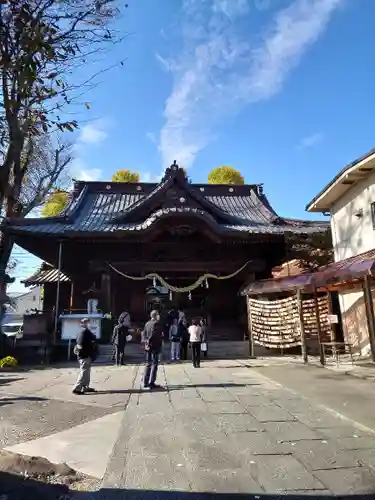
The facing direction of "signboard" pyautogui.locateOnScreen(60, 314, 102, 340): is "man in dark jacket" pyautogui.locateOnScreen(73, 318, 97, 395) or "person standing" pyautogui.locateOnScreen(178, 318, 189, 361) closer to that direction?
the man in dark jacket

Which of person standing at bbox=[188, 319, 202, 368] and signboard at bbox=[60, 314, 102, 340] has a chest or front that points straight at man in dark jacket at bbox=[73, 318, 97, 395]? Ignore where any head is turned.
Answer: the signboard

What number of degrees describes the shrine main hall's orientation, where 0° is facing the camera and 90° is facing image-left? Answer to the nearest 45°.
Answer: approximately 0°

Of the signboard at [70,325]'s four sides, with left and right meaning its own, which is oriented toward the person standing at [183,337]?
left

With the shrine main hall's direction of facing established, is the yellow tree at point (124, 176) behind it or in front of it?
behind

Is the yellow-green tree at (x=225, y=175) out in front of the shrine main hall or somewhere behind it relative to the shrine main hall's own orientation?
behind
